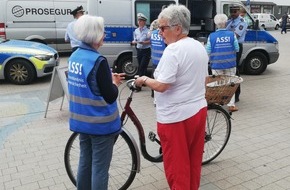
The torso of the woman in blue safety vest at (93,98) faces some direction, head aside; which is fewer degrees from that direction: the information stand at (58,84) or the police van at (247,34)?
the police van

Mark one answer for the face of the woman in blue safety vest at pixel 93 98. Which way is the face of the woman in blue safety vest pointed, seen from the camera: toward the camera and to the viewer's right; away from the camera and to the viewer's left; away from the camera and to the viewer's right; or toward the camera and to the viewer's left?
away from the camera and to the viewer's right

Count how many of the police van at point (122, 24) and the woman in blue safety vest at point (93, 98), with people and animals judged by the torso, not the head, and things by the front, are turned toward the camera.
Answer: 0

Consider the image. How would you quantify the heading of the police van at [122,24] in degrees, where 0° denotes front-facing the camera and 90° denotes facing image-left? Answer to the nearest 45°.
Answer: approximately 270°

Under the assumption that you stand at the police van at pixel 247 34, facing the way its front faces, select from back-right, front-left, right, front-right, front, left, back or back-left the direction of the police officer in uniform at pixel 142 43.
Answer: back-right

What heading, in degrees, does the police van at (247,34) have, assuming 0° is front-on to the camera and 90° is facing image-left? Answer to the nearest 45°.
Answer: approximately 270°

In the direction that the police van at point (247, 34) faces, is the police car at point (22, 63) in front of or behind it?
behind

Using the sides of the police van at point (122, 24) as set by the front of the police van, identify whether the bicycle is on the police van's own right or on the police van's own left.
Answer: on the police van's own right

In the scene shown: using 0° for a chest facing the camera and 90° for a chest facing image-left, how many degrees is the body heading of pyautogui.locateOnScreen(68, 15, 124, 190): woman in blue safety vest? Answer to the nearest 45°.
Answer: approximately 225°

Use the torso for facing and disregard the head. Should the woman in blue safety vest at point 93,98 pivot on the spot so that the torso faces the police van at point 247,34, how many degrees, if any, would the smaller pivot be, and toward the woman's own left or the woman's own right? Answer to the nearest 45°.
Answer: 0° — they already face it

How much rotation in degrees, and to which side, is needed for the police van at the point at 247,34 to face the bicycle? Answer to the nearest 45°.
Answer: approximately 90° to its right

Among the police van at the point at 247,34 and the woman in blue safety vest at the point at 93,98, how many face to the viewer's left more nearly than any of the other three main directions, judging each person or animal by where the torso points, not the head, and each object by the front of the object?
0

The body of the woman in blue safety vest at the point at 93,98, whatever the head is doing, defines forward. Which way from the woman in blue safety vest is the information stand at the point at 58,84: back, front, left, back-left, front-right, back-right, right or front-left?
front-left
